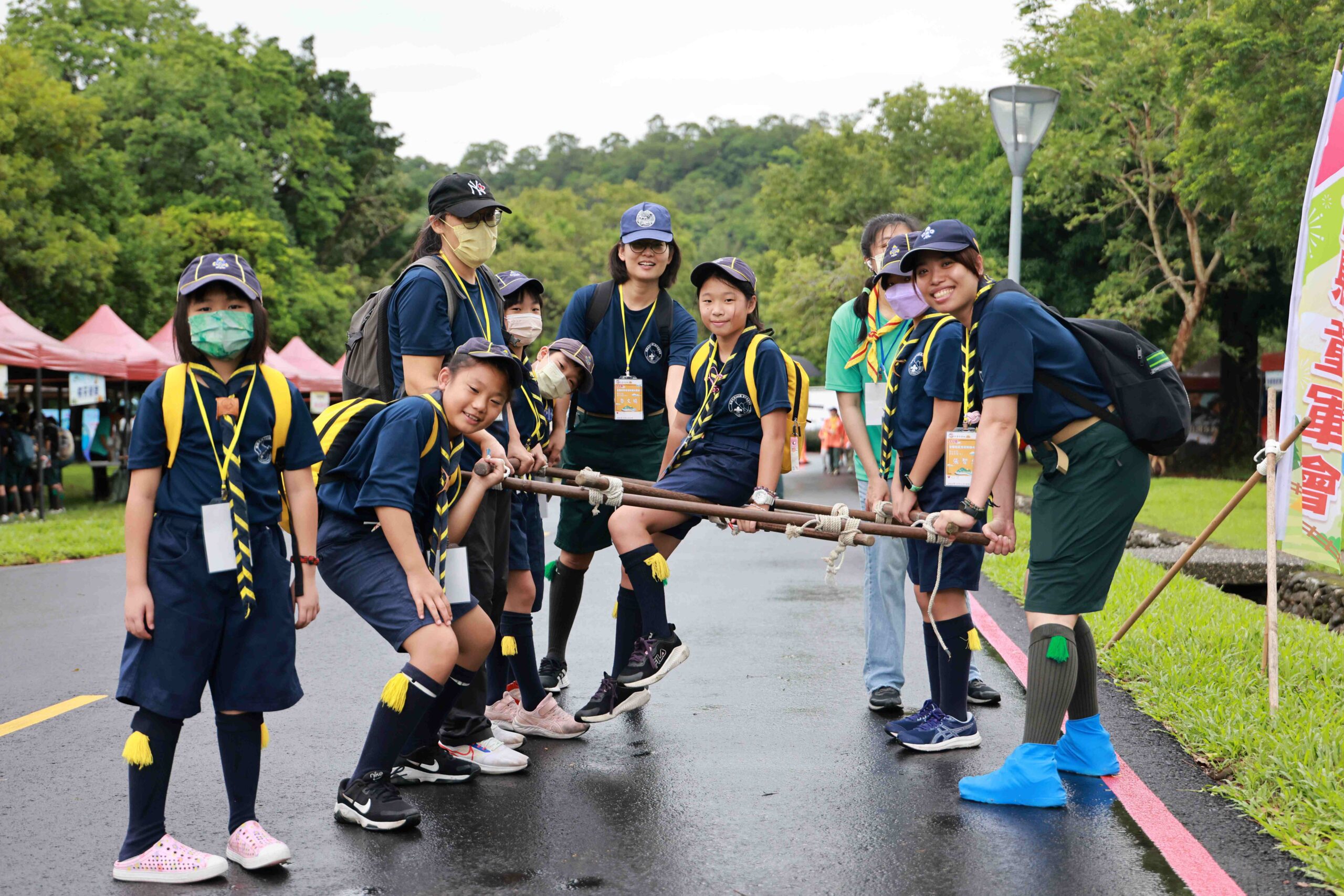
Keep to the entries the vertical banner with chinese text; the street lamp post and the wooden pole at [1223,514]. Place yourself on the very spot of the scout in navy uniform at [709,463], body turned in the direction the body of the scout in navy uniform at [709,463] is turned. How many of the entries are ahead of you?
0

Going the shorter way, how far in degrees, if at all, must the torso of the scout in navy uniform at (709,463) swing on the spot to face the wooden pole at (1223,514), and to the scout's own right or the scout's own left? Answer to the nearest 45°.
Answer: approximately 135° to the scout's own left

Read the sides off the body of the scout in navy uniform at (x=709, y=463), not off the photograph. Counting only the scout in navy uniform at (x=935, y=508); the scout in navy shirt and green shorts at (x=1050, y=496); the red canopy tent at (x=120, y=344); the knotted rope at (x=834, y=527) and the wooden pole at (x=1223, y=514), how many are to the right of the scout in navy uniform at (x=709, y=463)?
1

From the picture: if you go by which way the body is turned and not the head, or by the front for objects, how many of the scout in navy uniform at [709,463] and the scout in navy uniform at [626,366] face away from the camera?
0

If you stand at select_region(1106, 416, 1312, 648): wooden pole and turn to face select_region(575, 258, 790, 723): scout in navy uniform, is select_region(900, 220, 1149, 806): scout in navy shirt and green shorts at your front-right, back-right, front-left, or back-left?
front-left

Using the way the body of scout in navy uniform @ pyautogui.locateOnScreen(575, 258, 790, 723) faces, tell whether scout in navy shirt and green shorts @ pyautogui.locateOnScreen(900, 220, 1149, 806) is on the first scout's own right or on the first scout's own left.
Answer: on the first scout's own left

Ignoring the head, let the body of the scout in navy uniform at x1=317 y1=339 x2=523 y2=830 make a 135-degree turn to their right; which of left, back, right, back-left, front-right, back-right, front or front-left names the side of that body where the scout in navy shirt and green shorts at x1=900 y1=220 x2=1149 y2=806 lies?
back

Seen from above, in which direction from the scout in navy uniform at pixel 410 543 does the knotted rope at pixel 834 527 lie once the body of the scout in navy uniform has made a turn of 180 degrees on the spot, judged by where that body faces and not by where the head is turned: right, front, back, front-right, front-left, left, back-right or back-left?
back-right

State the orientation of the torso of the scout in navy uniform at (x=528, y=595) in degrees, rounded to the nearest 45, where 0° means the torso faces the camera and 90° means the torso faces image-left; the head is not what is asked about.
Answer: approximately 315°

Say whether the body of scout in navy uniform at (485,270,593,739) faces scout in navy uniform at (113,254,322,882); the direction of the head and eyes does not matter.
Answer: no

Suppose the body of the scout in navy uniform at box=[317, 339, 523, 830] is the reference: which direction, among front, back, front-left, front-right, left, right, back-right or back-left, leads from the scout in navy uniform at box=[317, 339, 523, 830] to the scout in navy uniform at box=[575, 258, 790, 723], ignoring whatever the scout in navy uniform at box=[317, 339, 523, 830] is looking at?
left

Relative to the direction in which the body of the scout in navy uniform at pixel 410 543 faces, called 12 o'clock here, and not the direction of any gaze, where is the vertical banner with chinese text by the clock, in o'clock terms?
The vertical banner with chinese text is roughly at 10 o'clock from the scout in navy uniform.

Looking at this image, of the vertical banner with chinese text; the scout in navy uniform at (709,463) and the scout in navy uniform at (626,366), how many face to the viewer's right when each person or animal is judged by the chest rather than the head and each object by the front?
0

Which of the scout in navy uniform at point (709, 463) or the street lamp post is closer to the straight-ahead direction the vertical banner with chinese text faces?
the scout in navy uniform

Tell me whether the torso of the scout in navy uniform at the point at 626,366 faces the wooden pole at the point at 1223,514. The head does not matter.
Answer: no

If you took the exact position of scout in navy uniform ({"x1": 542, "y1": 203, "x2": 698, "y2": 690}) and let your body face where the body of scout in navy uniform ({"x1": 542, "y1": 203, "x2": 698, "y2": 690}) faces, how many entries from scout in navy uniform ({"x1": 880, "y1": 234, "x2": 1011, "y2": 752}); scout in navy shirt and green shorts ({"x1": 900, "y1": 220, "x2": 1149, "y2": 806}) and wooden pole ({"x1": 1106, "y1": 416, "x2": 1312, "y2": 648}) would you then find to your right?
0

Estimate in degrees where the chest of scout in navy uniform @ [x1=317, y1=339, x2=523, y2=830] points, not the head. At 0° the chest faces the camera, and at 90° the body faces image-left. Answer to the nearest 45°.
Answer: approximately 315°

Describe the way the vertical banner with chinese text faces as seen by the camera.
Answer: facing the viewer and to the left of the viewer

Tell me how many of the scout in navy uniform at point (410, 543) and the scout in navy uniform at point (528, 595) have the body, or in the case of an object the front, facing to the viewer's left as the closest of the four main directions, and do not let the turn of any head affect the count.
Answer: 0

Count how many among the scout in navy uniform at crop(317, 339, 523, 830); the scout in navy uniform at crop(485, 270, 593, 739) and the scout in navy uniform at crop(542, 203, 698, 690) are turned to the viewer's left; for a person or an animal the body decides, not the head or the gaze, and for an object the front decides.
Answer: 0
